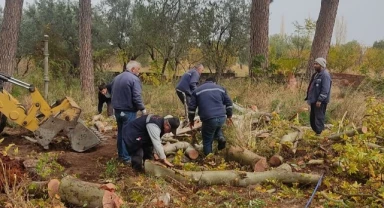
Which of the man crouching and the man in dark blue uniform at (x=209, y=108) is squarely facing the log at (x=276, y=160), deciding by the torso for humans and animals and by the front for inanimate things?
the man crouching

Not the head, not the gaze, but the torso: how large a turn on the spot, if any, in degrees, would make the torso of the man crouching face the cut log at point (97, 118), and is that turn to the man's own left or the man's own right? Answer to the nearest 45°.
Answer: approximately 90° to the man's own left

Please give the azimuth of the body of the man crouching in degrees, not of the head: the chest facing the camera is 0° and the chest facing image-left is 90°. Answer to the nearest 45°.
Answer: approximately 270°

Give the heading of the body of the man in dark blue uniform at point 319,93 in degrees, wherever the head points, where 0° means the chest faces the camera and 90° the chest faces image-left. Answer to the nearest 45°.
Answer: approximately 90°

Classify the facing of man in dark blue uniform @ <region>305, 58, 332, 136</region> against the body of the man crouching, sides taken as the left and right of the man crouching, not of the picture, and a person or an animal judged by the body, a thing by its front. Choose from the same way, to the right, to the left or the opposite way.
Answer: the opposite way
